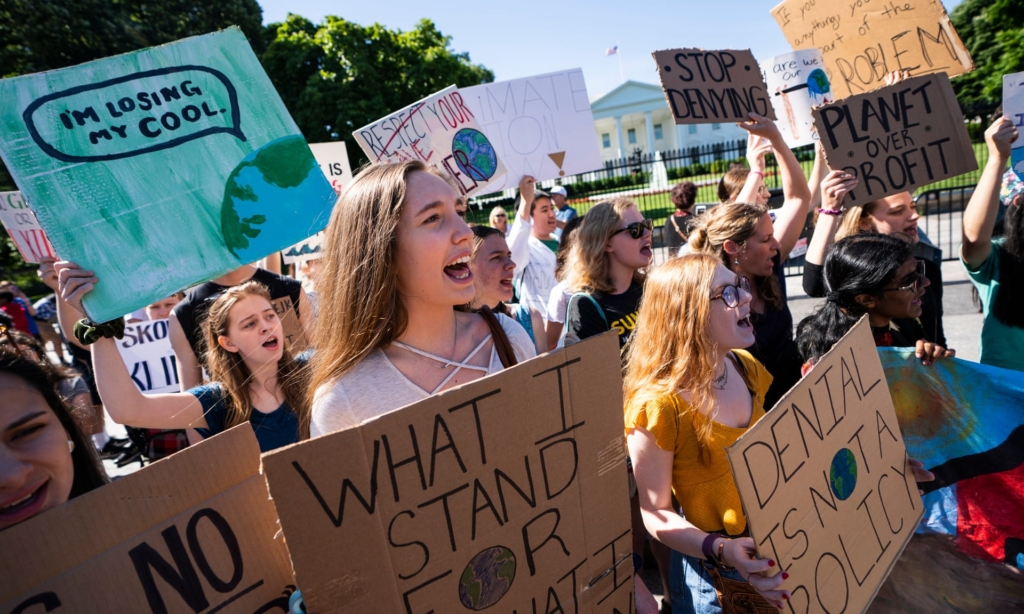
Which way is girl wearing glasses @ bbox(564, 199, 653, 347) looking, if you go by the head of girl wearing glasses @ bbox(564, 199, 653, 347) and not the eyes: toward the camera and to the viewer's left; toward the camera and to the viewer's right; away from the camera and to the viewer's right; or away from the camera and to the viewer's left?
toward the camera and to the viewer's right

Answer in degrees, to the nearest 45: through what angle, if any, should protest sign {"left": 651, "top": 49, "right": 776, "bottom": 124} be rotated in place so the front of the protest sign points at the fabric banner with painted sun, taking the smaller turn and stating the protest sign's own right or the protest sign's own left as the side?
0° — it already faces it

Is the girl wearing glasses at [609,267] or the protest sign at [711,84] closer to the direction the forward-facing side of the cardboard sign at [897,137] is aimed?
the girl wearing glasses

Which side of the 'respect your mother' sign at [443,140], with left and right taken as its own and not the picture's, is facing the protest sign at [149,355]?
right

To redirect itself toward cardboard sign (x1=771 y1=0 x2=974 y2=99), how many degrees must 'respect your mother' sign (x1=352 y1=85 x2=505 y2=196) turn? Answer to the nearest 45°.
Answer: approximately 90° to its left

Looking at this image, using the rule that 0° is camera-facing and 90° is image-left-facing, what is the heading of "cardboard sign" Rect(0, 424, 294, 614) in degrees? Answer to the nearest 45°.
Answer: approximately 0°

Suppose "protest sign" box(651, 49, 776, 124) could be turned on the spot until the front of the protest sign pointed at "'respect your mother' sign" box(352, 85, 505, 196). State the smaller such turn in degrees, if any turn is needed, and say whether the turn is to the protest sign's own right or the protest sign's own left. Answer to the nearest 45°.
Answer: approximately 90° to the protest sign's own right

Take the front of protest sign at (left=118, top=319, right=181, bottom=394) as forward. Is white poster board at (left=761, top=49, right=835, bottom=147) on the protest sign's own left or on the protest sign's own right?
on the protest sign's own left
